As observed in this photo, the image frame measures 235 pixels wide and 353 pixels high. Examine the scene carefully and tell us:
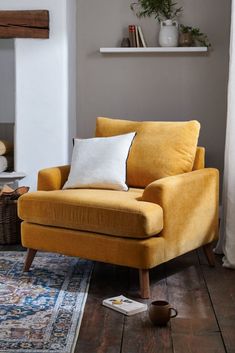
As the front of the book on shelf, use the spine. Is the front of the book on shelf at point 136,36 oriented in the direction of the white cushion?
yes

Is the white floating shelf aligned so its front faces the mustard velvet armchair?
yes

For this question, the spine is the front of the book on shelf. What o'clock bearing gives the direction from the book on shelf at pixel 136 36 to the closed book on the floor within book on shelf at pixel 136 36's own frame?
The closed book on the floor is roughly at 12 o'clock from the book on shelf.

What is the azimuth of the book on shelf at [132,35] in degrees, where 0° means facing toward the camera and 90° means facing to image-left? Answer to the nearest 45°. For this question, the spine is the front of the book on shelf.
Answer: approximately 0°

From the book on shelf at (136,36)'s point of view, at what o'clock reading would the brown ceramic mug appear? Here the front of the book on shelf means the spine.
The brown ceramic mug is roughly at 12 o'clock from the book on shelf.

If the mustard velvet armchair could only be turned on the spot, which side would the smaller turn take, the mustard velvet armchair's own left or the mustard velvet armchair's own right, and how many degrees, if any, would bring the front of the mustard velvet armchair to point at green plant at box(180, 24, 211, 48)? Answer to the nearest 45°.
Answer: approximately 135° to the mustard velvet armchair's own right

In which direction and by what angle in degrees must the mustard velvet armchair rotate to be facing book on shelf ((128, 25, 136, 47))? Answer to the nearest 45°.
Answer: approximately 135° to its right

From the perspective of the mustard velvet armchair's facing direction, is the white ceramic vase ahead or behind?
behind

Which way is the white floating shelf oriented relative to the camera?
toward the camera

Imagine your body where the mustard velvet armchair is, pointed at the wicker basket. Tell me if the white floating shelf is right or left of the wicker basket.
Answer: right

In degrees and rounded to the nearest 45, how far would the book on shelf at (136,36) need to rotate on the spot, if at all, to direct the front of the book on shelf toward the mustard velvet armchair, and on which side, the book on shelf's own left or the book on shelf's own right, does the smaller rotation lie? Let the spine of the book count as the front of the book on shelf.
0° — it already faces it

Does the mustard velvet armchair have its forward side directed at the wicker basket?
no

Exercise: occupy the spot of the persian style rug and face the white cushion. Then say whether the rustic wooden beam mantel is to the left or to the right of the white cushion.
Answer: left

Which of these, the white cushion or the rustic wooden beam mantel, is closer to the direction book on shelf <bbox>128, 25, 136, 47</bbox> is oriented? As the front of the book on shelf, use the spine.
the white cushion

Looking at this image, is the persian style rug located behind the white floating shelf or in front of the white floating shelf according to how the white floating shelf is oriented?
in front

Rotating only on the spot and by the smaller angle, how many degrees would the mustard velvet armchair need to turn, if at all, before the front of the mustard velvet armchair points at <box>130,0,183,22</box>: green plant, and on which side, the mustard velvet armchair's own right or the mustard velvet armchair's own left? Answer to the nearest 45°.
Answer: approximately 135° to the mustard velvet armchair's own right

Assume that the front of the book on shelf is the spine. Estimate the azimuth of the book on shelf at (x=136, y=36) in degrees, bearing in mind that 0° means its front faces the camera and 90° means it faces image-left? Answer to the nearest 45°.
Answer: approximately 0°

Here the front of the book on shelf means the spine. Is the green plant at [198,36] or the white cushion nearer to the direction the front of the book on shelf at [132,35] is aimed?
the white cushion

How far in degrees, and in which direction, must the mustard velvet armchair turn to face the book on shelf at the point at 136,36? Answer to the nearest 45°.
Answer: approximately 135° to its right
